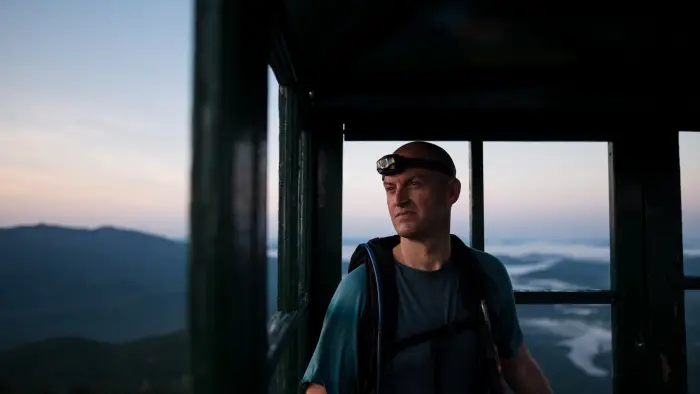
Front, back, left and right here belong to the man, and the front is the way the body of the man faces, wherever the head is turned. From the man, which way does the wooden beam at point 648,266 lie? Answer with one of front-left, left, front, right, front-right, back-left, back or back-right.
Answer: back-left

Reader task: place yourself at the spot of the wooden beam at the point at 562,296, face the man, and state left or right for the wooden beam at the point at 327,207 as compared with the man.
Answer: right

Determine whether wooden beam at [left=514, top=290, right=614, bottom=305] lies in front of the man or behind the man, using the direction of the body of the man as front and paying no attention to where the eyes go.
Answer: behind

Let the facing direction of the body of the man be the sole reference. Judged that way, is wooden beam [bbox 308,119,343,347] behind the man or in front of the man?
behind

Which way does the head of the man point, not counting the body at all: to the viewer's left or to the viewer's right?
to the viewer's left

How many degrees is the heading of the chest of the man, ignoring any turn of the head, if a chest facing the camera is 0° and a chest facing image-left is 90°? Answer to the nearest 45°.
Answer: approximately 0°

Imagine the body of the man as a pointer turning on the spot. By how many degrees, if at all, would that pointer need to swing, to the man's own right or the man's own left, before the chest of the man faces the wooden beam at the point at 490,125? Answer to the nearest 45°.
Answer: approximately 180°

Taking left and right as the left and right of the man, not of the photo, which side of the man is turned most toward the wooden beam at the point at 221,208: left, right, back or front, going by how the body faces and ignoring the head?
front

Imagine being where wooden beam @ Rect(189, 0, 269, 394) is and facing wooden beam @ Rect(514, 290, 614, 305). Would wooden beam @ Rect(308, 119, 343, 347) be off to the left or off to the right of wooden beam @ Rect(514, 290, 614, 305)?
left
